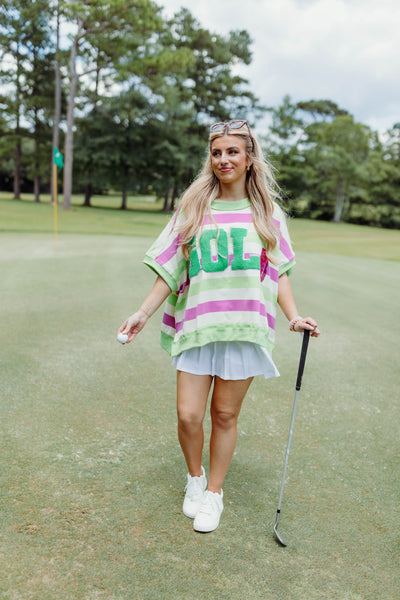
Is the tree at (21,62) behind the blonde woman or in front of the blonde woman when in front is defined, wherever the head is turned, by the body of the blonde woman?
behind

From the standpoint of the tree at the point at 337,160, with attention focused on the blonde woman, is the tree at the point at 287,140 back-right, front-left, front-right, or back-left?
back-right

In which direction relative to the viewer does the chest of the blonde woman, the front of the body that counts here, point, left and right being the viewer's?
facing the viewer

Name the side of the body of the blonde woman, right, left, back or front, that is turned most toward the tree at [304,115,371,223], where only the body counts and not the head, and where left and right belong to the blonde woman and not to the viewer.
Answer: back

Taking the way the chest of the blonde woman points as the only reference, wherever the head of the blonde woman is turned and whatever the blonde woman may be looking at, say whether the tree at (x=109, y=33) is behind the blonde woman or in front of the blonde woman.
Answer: behind

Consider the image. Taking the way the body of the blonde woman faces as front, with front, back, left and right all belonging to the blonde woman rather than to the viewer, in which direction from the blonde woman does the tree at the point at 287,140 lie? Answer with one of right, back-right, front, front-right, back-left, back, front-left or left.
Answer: back
